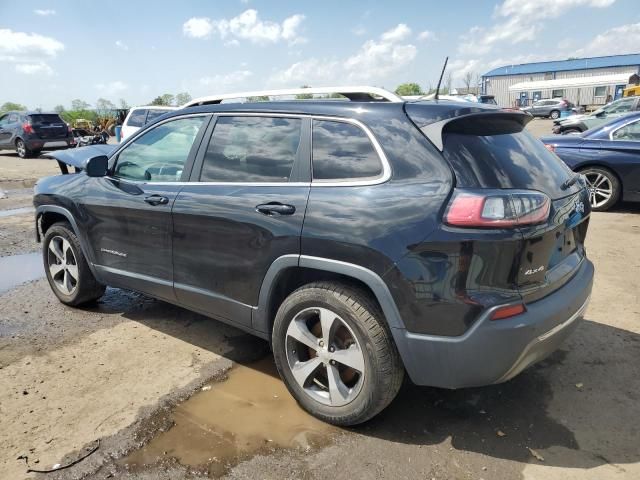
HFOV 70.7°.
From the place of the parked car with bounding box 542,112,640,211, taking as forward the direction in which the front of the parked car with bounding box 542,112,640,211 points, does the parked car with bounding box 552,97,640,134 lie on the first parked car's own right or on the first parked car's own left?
on the first parked car's own left

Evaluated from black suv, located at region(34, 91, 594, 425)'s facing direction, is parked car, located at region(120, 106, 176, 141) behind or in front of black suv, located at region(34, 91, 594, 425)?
in front

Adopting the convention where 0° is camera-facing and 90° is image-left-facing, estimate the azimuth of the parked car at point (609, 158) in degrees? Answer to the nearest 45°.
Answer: approximately 270°

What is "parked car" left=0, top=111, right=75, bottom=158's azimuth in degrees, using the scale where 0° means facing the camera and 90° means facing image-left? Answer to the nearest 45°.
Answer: approximately 135°

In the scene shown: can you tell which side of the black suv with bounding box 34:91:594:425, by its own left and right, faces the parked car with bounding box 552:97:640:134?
right

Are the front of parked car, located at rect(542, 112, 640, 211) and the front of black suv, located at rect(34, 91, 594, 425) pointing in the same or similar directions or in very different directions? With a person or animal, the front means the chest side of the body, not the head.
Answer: very different directions

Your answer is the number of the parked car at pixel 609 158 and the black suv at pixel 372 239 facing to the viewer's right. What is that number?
1

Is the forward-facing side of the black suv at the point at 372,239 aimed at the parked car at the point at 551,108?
no

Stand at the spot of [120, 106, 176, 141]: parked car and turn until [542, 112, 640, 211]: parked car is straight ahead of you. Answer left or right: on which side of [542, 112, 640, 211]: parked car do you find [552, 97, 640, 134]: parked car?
left

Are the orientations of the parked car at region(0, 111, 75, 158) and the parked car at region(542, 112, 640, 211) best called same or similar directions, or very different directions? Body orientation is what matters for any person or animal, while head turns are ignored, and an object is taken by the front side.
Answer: very different directions

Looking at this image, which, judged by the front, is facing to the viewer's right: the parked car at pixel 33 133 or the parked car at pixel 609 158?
the parked car at pixel 609 158

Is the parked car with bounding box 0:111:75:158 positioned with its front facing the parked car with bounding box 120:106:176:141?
no

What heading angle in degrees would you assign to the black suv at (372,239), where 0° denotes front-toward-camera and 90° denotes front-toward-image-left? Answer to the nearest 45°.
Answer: approximately 135°
